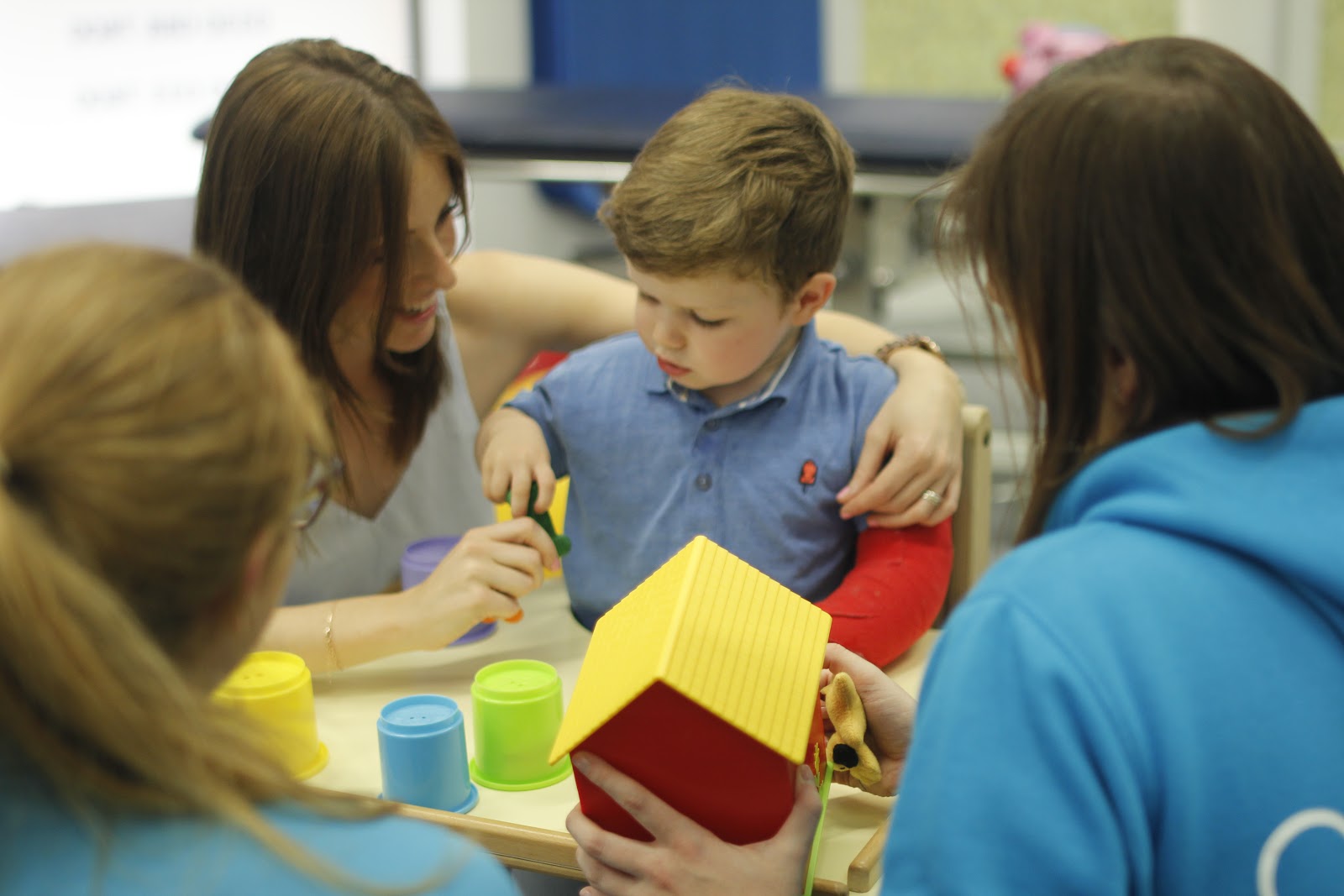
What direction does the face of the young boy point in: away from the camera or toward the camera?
toward the camera

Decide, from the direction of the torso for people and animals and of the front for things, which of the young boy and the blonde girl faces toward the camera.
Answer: the young boy

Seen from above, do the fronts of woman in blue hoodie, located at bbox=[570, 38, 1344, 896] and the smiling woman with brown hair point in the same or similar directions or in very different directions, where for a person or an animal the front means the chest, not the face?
very different directions

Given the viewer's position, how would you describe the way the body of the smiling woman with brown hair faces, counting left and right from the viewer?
facing the viewer and to the right of the viewer

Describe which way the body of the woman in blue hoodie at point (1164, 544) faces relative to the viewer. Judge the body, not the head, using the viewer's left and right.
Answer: facing away from the viewer and to the left of the viewer

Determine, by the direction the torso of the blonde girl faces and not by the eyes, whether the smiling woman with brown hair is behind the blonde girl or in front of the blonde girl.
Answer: in front

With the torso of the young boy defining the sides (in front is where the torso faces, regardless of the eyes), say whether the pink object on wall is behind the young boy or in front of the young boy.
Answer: behind

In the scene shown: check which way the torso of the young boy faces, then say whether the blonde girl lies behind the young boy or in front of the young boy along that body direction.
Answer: in front

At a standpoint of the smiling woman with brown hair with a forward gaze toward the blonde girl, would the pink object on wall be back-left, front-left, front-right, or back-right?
back-left

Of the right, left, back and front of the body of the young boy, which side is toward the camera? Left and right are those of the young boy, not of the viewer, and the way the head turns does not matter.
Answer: front

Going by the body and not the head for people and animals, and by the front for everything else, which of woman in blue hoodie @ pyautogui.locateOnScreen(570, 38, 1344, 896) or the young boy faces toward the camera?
the young boy

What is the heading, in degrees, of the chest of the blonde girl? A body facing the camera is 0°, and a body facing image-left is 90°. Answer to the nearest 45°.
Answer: approximately 225°

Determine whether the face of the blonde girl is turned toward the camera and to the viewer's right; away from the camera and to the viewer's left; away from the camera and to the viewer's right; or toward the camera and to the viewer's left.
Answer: away from the camera and to the viewer's right

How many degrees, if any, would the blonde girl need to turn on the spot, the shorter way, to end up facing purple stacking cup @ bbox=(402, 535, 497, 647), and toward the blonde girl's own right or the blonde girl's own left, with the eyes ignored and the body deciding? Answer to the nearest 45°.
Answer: approximately 45° to the blonde girl's own left
